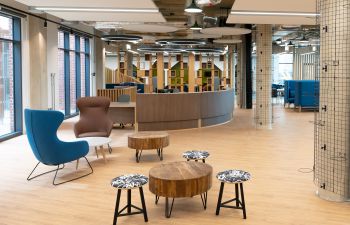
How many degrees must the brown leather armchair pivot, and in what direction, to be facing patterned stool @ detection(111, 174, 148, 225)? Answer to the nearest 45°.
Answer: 0° — it already faces it

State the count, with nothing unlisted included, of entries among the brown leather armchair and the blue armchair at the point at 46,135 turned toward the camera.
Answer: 1

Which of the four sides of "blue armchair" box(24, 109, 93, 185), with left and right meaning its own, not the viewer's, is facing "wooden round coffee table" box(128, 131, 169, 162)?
front

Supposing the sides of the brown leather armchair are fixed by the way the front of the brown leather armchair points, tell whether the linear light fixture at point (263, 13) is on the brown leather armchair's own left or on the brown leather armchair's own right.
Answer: on the brown leather armchair's own left

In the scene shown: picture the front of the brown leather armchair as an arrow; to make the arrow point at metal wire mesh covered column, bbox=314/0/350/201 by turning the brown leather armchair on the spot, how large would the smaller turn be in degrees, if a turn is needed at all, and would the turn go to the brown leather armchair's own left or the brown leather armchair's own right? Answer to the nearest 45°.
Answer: approximately 45° to the brown leather armchair's own left

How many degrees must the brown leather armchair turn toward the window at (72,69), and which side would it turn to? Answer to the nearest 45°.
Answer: approximately 180°
